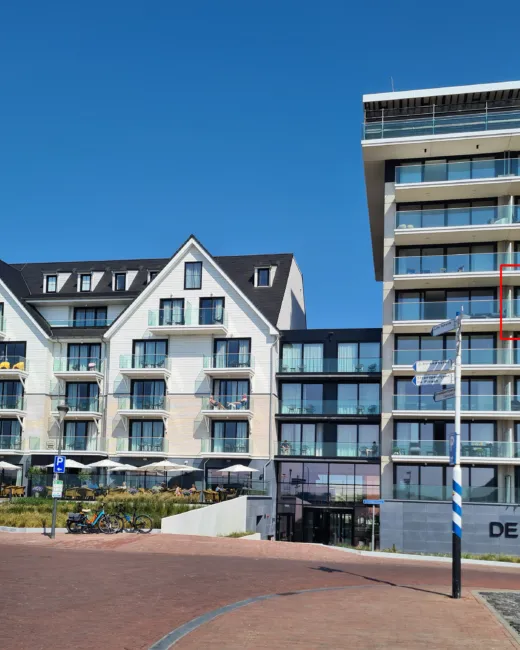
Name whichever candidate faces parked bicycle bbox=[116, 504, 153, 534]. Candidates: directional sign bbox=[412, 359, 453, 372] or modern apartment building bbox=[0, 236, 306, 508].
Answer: the modern apartment building

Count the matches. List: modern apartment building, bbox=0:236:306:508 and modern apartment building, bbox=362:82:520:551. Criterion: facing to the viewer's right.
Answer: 0

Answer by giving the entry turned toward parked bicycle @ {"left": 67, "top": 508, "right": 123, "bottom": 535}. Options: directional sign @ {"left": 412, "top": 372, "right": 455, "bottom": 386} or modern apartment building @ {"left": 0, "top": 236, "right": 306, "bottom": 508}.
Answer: the modern apartment building

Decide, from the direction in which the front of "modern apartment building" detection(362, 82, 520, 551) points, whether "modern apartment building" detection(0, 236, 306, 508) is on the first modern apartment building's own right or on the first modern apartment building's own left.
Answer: on the first modern apartment building's own right

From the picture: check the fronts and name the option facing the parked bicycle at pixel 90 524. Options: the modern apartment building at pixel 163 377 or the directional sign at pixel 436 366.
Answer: the modern apartment building

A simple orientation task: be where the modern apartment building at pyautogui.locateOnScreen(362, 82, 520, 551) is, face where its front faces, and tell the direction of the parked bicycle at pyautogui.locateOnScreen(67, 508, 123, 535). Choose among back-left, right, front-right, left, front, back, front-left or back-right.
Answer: front-right
